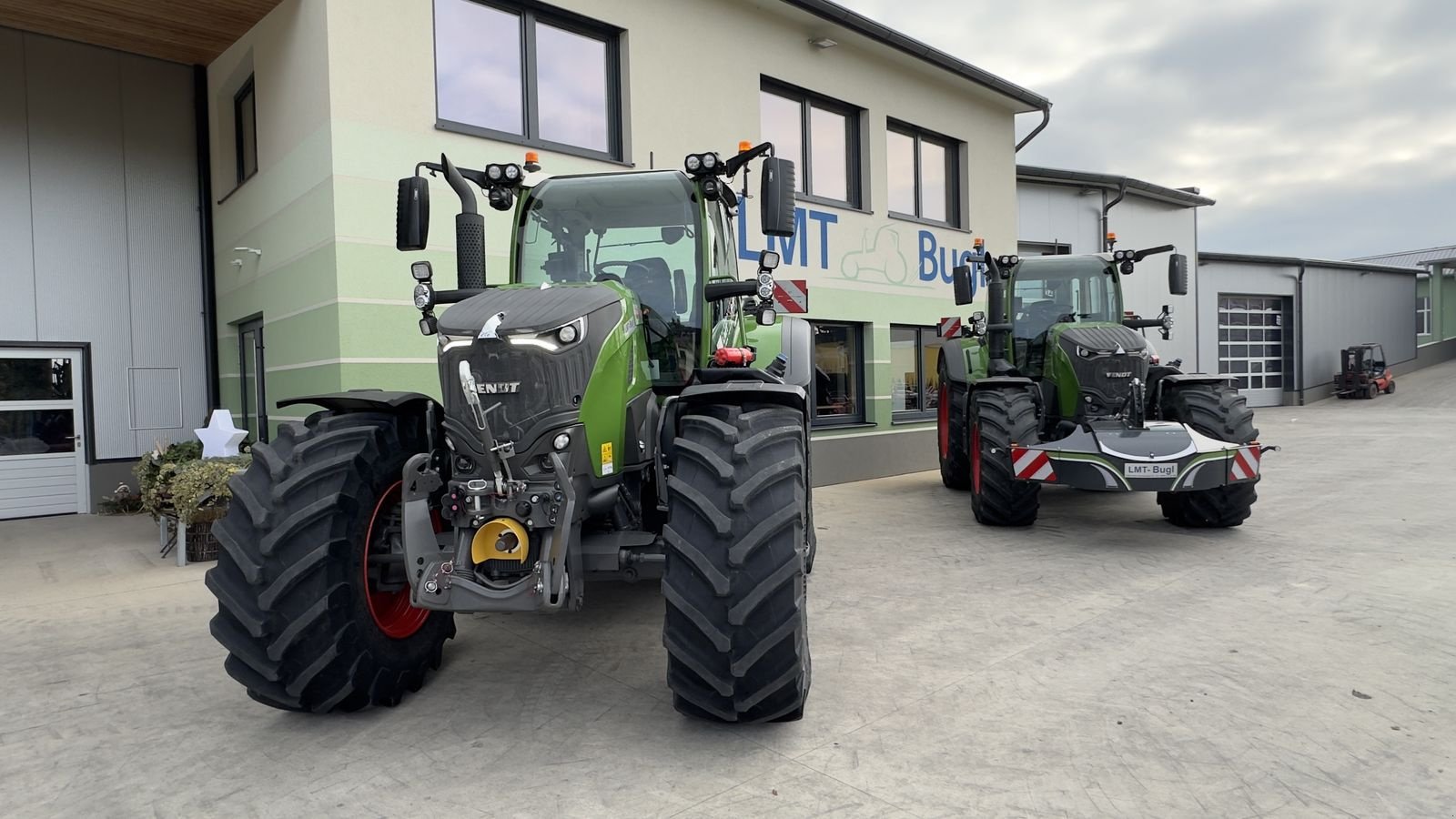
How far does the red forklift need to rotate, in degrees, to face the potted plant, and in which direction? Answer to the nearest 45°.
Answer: approximately 45° to its left

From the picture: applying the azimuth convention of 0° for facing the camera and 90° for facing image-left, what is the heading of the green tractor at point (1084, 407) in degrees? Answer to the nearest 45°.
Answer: approximately 315°

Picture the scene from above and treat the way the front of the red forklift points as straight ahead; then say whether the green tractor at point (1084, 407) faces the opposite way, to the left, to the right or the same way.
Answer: to the left

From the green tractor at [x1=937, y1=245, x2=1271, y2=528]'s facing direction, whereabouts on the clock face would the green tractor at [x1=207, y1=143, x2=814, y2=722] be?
the green tractor at [x1=207, y1=143, x2=814, y2=722] is roughly at 2 o'clock from the green tractor at [x1=937, y1=245, x2=1271, y2=528].

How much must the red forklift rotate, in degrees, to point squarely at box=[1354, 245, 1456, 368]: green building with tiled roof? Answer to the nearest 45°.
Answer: approximately 135° to its right

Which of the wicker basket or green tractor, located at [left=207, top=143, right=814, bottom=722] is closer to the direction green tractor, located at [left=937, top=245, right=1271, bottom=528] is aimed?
the green tractor

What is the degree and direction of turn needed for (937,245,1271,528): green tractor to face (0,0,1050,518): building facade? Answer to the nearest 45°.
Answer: approximately 135° to its right

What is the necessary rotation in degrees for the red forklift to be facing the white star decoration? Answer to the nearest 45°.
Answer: approximately 45° to its left

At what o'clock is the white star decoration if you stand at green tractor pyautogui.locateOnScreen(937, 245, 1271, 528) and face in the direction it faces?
The white star decoration is roughly at 2 o'clock from the green tractor.

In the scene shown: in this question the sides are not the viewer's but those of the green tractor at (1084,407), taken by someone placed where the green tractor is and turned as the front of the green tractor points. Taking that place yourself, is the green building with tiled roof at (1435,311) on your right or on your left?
on your left

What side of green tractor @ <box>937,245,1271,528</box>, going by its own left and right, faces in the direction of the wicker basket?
right

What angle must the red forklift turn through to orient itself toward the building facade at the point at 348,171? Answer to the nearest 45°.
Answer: approximately 45° to its left
